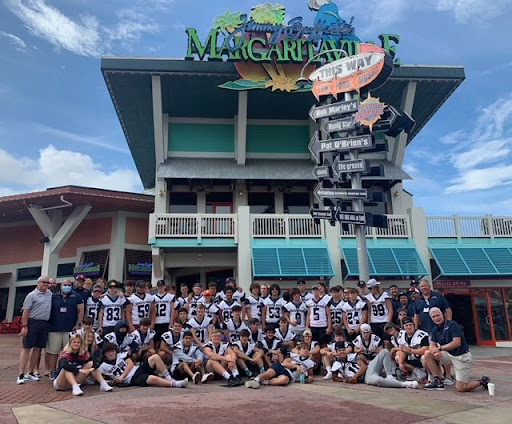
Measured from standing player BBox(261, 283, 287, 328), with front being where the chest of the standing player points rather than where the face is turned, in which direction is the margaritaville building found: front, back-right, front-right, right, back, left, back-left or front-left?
back

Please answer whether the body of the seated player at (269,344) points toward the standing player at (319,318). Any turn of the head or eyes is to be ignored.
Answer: no

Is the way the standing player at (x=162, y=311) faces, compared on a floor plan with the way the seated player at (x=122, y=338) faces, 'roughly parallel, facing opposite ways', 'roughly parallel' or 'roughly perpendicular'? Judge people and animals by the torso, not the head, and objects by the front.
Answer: roughly parallel

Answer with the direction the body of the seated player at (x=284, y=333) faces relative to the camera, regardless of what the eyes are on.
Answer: toward the camera

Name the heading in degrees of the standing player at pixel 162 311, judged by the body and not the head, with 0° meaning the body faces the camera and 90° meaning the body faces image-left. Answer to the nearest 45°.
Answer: approximately 0°

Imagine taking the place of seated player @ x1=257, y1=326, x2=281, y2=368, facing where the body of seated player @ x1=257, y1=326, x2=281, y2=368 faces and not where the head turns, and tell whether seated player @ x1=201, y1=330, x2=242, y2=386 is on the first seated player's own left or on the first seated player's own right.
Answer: on the first seated player's own right

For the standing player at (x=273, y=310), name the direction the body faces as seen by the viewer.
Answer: toward the camera

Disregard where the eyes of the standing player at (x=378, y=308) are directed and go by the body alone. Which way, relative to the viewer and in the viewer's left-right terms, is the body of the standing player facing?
facing the viewer

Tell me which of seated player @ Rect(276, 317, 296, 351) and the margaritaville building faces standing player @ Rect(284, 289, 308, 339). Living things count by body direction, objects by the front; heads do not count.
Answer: the margaritaville building

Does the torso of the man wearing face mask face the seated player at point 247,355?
no

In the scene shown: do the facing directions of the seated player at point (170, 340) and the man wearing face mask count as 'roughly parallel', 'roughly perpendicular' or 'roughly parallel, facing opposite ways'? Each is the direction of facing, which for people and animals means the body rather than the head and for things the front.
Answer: roughly parallel

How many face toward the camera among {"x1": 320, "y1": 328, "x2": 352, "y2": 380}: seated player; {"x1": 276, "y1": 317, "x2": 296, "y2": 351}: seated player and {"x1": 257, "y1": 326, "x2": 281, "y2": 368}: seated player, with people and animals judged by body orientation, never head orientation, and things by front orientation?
3

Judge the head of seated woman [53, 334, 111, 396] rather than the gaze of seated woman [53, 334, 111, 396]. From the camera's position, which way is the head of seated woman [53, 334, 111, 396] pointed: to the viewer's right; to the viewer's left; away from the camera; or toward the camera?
toward the camera

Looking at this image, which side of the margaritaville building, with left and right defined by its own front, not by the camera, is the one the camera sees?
front

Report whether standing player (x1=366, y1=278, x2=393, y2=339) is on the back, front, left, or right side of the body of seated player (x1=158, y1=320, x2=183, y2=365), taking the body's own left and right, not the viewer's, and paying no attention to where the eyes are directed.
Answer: left
